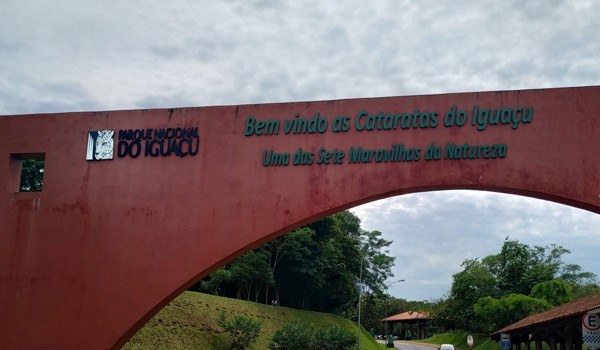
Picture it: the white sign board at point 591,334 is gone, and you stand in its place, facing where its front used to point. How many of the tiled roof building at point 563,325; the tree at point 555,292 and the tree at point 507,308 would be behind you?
3

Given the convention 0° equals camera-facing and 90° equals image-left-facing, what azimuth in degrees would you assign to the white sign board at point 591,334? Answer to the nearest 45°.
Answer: approximately 0°

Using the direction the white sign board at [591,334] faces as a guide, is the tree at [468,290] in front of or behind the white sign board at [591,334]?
behind

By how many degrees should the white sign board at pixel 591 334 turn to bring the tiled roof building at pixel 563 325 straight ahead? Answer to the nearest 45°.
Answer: approximately 180°

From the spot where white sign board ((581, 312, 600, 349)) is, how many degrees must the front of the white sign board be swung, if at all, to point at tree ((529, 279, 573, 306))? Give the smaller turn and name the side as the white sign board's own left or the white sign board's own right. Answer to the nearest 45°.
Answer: approximately 180°

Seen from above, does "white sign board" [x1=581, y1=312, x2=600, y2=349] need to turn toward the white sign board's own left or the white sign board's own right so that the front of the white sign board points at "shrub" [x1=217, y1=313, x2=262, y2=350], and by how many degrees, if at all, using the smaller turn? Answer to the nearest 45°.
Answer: approximately 135° to the white sign board's own right
